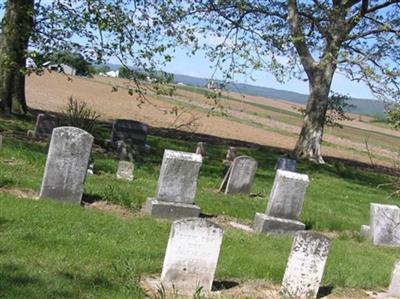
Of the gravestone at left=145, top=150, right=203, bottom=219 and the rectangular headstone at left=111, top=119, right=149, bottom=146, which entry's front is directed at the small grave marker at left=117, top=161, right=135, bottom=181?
the rectangular headstone

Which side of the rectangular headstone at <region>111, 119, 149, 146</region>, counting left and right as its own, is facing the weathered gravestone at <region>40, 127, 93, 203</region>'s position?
front

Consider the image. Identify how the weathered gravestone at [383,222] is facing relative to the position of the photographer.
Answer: facing the viewer

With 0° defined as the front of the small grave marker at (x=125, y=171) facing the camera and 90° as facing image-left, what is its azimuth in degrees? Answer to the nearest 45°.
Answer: approximately 0°

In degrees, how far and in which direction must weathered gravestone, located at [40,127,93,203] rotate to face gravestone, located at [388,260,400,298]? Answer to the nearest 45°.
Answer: approximately 45° to its left

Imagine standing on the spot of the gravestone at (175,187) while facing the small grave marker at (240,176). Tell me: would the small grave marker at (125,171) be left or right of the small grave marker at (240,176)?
left

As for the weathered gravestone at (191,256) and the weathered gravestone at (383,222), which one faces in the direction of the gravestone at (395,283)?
the weathered gravestone at (383,222)

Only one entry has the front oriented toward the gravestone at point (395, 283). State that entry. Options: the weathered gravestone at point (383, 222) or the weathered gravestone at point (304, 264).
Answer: the weathered gravestone at point (383, 222)

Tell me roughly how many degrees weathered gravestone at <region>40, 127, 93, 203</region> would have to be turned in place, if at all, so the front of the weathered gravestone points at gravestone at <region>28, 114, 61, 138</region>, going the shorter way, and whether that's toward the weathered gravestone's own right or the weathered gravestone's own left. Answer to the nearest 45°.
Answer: approximately 180°

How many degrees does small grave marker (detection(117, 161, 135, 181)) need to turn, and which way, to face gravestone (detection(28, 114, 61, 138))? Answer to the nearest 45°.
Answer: approximately 135° to its right

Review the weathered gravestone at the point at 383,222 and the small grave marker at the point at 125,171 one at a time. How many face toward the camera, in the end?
2

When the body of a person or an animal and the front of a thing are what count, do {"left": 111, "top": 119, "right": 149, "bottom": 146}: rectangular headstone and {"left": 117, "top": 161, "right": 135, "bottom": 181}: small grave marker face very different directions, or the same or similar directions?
same or similar directions

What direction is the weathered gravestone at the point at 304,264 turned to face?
toward the camera

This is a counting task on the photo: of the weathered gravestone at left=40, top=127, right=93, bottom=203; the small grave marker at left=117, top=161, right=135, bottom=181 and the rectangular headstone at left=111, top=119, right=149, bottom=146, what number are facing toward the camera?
3

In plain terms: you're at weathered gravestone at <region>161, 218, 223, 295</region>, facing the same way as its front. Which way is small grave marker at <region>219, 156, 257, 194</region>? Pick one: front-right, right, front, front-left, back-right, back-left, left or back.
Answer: back

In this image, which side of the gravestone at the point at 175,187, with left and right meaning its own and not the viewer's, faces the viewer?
front

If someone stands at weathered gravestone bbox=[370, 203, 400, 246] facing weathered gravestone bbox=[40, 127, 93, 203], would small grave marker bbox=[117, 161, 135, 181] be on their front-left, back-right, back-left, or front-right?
front-right
